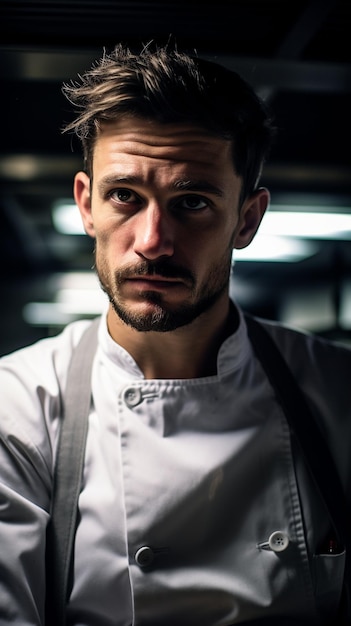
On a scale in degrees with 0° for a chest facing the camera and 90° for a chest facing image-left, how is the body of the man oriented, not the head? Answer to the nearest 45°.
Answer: approximately 0°
